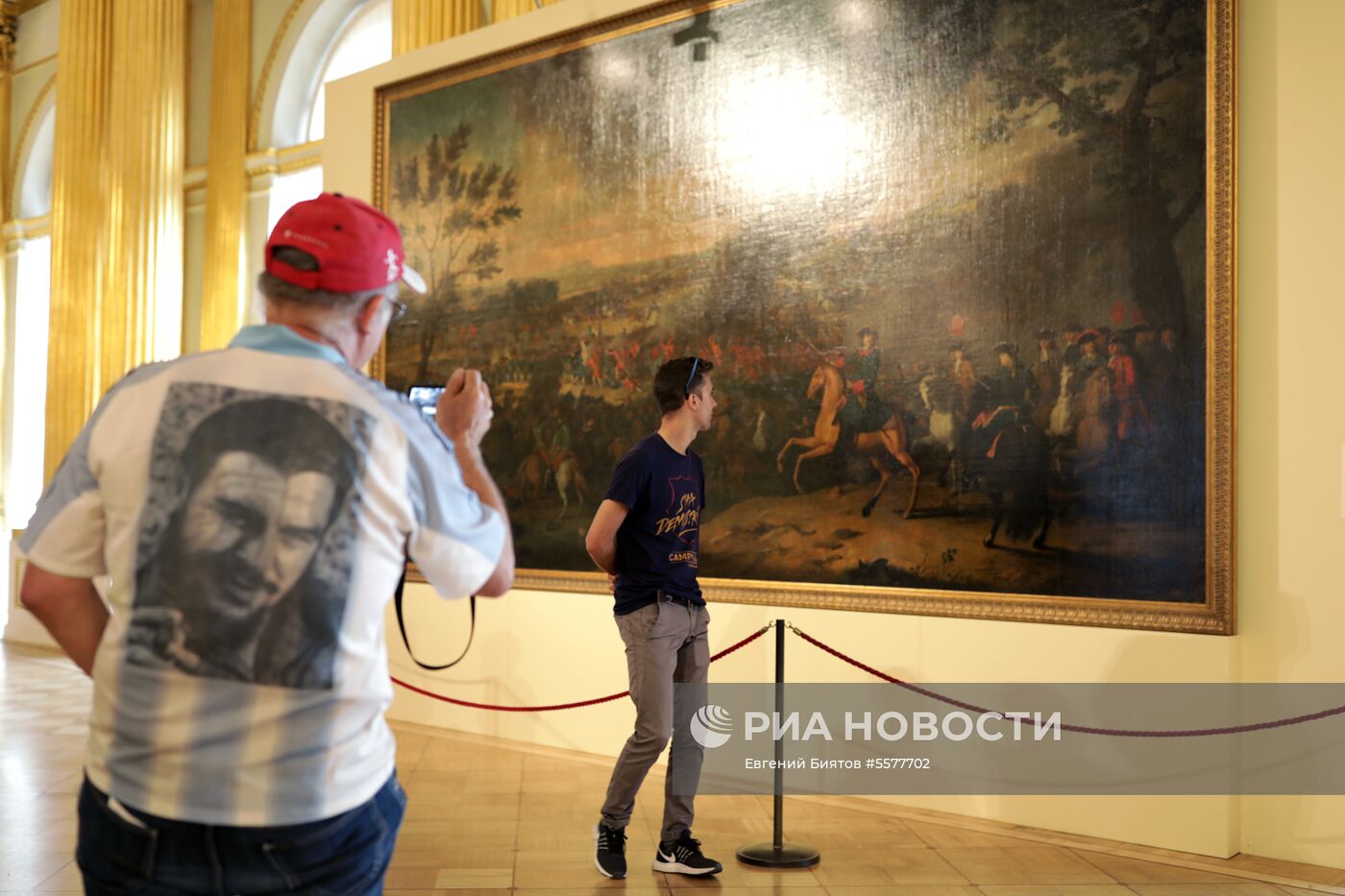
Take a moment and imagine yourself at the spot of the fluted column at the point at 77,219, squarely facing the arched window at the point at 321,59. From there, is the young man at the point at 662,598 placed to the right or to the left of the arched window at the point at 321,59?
right

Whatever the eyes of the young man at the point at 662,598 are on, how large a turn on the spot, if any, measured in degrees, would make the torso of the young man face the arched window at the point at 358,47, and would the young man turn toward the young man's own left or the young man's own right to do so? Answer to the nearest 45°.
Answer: approximately 135° to the young man's own left

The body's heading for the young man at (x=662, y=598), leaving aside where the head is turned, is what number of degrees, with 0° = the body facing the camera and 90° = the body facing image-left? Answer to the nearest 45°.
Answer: approximately 315°

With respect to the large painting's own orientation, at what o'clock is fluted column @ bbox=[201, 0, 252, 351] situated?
The fluted column is roughly at 3 o'clock from the large painting.

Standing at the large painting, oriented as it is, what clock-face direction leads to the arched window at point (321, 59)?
The arched window is roughly at 3 o'clock from the large painting.

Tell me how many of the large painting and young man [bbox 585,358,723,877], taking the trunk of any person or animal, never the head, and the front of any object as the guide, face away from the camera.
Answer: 0

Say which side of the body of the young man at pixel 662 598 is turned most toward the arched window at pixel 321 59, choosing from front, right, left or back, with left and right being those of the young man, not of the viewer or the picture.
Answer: back

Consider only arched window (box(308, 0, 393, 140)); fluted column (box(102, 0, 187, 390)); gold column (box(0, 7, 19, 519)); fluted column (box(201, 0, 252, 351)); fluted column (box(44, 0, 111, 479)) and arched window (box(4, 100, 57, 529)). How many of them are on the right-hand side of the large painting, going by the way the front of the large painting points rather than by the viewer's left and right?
6

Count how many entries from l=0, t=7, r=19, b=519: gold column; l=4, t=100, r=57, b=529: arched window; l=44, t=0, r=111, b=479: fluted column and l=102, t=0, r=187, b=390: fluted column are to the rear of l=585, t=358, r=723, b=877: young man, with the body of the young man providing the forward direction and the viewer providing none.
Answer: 4

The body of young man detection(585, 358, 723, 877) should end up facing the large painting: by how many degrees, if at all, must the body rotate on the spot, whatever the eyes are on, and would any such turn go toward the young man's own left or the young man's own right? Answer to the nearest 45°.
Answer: approximately 90° to the young man's own left

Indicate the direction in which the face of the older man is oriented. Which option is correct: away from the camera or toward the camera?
away from the camera

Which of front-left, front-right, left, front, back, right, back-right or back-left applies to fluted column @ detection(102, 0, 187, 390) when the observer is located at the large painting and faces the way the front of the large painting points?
right

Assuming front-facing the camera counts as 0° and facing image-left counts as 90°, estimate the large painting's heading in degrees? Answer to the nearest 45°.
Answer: approximately 45°

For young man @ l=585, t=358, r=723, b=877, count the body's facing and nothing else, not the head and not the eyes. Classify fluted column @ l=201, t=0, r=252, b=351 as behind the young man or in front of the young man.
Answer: behind

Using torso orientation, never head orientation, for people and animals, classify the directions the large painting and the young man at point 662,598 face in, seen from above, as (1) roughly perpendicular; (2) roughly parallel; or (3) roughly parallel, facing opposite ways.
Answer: roughly perpendicular
